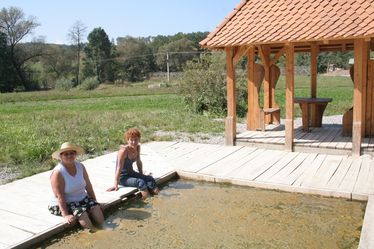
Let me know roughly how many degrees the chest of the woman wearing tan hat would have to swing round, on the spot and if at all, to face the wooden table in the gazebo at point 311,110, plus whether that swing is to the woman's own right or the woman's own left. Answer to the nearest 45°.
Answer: approximately 90° to the woman's own left

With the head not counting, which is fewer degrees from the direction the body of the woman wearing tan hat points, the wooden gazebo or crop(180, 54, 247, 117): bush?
the wooden gazebo

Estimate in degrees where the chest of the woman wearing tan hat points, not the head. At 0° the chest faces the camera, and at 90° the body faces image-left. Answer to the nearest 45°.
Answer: approximately 315°

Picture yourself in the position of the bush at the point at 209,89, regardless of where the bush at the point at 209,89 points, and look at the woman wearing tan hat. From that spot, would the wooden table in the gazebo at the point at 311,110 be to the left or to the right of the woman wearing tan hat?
left

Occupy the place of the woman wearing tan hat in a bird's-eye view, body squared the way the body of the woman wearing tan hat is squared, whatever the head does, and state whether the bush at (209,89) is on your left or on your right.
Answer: on your left

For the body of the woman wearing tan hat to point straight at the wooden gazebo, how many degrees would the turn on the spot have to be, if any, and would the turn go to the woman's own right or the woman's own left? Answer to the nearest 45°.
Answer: approximately 90° to the woman's own left
